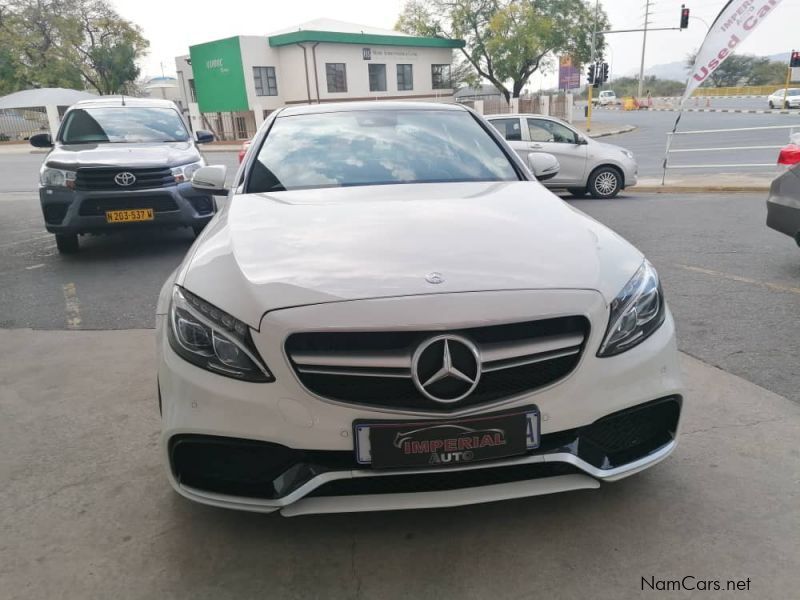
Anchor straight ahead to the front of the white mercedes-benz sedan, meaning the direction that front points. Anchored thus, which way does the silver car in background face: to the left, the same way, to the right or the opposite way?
to the left

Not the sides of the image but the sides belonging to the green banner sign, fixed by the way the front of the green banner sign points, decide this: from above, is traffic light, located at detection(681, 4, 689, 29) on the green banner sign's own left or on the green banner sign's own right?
on the green banner sign's own left

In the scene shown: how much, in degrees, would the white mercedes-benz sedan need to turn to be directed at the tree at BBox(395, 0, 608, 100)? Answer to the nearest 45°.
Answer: approximately 180°

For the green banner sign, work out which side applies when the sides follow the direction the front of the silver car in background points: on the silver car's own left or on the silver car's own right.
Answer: on the silver car's own left

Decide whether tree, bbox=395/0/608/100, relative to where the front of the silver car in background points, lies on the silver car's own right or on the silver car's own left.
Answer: on the silver car's own left

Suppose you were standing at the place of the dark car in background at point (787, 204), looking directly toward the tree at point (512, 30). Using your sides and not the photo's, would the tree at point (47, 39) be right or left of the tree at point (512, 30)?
left

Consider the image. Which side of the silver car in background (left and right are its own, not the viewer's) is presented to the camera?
right

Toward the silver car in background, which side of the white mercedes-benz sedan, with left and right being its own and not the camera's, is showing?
back

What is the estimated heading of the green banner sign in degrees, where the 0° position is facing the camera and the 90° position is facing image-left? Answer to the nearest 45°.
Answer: approximately 0°

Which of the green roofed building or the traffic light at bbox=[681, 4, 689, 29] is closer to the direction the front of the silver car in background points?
the traffic light

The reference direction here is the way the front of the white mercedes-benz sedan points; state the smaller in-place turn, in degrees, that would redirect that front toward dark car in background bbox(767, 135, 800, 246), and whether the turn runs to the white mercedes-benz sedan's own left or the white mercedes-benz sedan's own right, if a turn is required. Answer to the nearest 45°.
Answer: approximately 135° to the white mercedes-benz sedan's own left

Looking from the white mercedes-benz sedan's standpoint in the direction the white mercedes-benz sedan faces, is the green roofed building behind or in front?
behind
